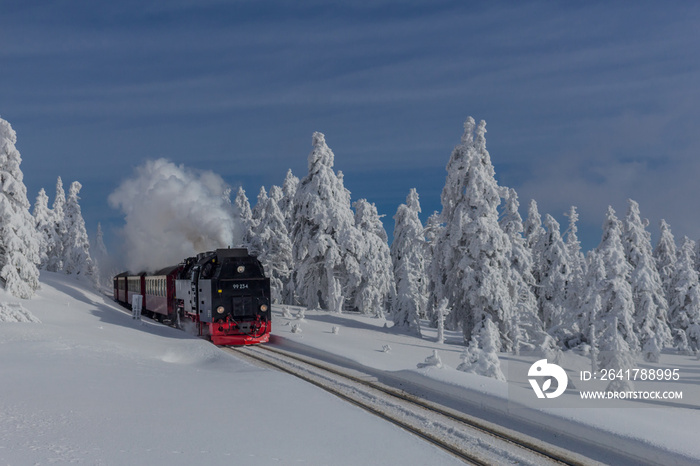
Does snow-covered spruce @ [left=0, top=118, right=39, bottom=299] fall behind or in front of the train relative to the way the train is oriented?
behind

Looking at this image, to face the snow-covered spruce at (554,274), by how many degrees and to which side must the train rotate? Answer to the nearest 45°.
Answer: approximately 90° to its left

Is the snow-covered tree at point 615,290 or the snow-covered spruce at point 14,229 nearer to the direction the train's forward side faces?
the snow-covered tree

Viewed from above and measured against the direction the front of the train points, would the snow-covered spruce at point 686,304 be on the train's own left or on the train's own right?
on the train's own left

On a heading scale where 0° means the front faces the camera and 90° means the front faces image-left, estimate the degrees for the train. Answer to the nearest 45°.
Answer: approximately 315°

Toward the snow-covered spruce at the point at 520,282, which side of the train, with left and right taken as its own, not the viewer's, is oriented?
left

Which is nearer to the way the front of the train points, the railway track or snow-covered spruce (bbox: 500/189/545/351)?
the railway track
